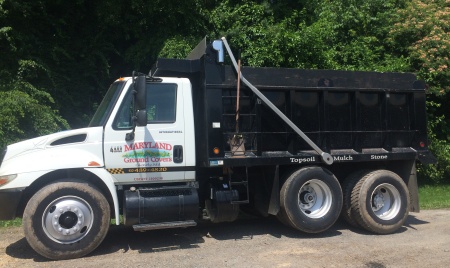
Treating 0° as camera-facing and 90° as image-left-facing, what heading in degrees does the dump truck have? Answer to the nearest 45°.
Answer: approximately 90°

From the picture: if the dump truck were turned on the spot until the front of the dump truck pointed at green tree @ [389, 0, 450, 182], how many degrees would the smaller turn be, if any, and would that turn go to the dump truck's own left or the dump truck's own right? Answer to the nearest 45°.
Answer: approximately 135° to the dump truck's own right
